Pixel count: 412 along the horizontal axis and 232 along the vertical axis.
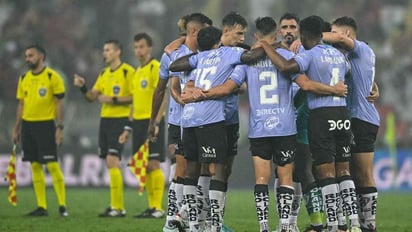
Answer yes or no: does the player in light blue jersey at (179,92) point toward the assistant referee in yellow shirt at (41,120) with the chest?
no

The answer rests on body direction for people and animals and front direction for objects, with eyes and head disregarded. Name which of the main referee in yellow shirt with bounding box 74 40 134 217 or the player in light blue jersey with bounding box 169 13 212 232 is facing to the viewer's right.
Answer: the player in light blue jersey

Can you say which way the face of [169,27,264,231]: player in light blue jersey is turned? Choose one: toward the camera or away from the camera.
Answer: away from the camera

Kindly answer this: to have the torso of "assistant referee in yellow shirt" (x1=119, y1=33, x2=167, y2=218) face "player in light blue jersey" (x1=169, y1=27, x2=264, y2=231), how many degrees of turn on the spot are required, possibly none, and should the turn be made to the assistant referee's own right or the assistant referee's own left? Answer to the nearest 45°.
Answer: approximately 45° to the assistant referee's own left

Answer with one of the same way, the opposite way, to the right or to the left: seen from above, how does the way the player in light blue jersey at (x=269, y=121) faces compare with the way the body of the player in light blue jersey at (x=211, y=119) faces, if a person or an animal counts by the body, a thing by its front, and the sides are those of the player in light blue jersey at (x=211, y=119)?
the same way

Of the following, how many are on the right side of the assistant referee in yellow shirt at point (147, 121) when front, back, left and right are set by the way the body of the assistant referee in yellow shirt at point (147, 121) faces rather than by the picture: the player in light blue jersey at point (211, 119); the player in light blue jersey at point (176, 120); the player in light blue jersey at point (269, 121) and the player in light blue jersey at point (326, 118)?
0

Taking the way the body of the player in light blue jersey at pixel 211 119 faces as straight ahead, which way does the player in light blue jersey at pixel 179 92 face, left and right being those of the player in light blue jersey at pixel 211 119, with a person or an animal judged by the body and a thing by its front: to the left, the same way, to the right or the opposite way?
to the right

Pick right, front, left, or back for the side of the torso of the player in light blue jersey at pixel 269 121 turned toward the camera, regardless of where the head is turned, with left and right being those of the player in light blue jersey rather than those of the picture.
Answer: back

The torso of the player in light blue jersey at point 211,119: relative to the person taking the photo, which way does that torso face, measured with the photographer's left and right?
facing away from the viewer

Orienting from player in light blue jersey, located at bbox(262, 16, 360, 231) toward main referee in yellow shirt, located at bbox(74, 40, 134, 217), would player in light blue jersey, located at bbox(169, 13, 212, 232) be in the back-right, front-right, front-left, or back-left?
front-left

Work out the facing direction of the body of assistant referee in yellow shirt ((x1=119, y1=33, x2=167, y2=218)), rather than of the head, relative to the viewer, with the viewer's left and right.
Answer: facing the viewer and to the left of the viewer

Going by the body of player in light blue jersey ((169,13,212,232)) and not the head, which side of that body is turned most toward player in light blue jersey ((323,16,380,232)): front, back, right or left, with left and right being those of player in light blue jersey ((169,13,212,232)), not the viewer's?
front

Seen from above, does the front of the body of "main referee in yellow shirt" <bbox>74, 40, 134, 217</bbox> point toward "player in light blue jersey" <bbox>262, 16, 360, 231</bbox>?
no
